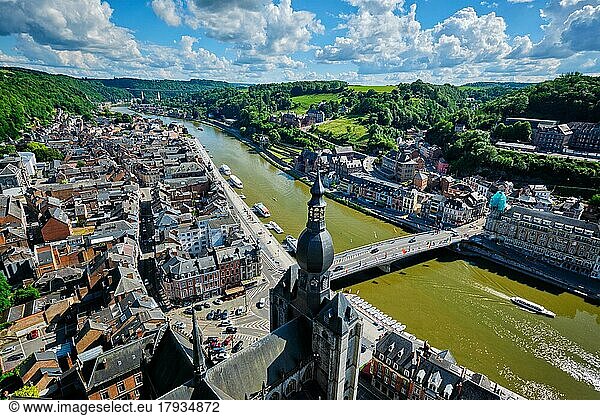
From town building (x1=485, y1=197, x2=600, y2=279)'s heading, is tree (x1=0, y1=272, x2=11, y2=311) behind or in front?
in front

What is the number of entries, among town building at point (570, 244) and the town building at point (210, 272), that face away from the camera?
0

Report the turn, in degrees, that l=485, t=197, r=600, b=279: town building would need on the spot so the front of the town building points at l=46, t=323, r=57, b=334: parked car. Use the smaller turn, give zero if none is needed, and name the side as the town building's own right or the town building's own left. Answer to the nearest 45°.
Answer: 0° — it already faces it

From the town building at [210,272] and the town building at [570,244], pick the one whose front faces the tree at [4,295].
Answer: the town building at [570,244]

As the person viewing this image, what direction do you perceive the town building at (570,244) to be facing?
facing the viewer and to the left of the viewer

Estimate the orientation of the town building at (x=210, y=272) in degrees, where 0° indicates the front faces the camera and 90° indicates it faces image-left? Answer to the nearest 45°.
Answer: approximately 315°

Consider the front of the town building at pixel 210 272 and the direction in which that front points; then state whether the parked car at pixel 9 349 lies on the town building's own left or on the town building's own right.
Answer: on the town building's own right

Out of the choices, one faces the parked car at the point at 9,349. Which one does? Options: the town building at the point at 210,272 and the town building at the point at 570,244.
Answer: the town building at the point at 570,244

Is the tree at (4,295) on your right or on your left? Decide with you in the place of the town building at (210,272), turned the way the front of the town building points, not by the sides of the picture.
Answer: on your right

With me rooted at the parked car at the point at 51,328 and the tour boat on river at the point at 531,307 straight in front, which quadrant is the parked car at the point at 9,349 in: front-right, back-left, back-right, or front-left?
back-right

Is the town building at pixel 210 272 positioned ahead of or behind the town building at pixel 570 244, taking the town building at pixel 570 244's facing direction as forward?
ahead

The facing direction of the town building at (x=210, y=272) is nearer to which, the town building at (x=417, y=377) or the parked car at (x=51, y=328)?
the town building
